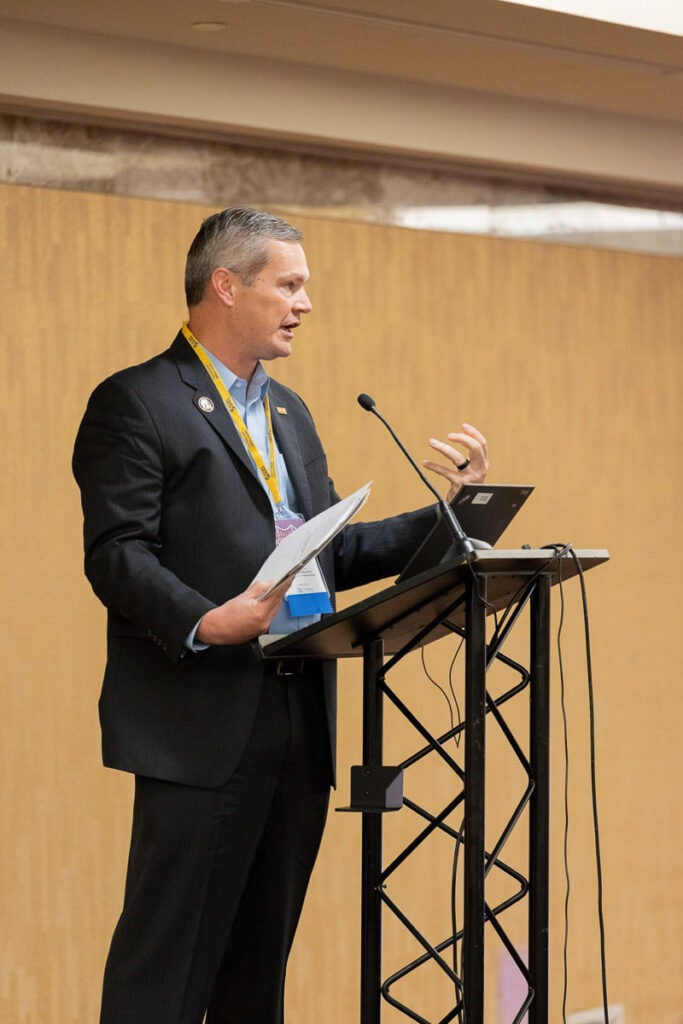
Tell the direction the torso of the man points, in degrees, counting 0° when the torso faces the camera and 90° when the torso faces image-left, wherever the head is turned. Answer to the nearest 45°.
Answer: approximately 315°

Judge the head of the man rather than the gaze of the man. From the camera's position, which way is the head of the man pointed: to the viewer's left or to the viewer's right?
to the viewer's right
